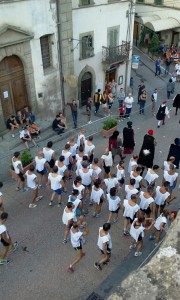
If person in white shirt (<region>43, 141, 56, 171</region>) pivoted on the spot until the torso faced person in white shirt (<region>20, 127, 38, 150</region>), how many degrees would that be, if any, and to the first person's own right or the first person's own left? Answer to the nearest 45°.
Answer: approximately 45° to the first person's own left

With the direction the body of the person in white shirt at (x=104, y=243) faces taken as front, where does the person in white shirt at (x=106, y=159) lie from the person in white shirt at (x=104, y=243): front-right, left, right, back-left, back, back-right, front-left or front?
front-left

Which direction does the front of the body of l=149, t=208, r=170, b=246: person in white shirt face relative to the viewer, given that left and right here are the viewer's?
facing away from the viewer and to the right of the viewer

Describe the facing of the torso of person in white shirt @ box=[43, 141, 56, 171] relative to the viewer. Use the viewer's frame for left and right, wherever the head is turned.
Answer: facing away from the viewer and to the right of the viewer

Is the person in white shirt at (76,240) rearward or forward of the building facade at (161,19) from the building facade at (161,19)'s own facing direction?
forward

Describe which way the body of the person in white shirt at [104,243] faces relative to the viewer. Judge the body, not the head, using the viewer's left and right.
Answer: facing away from the viewer and to the right of the viewer
